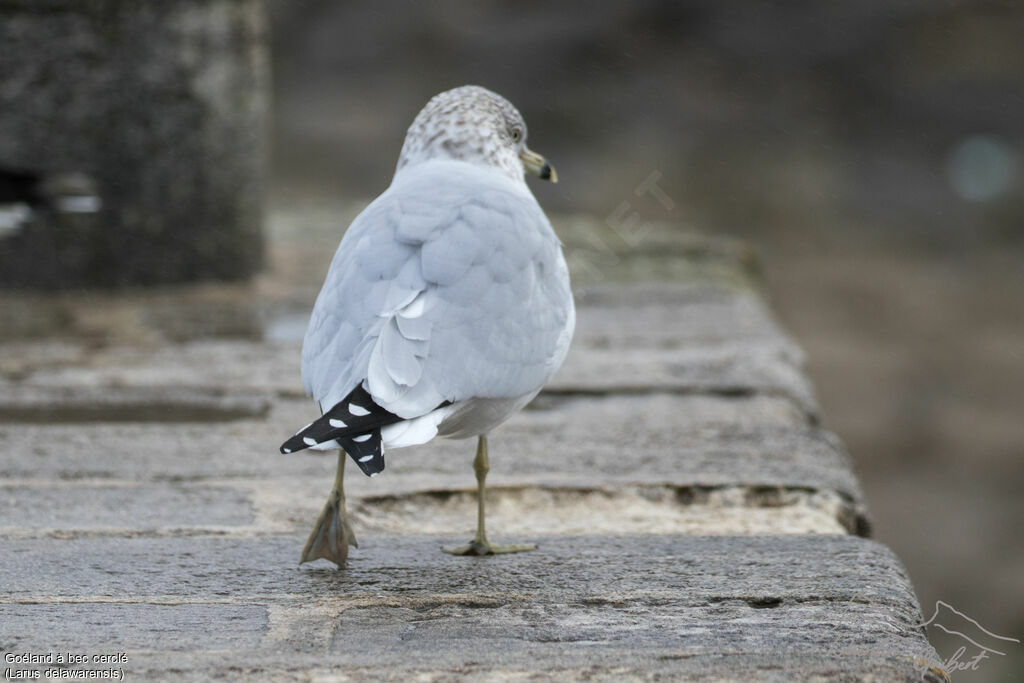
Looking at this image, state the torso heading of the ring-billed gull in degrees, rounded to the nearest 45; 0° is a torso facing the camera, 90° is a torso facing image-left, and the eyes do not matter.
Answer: approximately 225°
